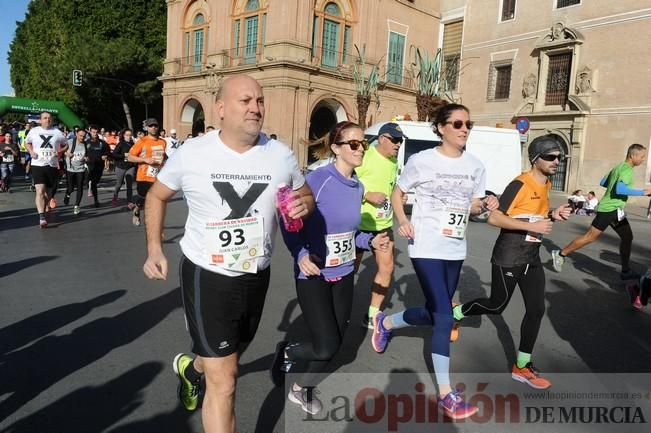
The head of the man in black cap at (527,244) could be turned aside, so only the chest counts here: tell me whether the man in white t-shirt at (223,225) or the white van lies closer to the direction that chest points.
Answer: the man in white t-shirt

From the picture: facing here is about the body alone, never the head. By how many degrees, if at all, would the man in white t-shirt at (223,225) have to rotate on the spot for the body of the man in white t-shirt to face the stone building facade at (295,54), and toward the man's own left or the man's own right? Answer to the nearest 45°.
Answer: approximately 135° to the man's own left

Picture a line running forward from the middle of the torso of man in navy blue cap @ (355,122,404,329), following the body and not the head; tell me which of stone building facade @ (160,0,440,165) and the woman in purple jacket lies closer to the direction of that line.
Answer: the woman in purple jacket

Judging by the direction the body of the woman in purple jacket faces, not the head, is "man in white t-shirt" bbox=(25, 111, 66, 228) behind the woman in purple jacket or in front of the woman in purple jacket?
behind

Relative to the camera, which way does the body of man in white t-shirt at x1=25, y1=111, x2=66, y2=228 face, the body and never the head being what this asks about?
toward the camera

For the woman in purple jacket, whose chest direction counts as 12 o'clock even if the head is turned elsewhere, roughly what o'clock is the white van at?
The white van is roughly at 8 o'clock from the woman in purple jacket.

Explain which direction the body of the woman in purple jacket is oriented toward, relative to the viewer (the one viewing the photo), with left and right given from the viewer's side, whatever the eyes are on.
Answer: facing the viewer and to the right of the viewer

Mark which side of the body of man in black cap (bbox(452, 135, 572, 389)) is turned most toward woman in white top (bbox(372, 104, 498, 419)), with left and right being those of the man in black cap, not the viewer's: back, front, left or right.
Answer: right
